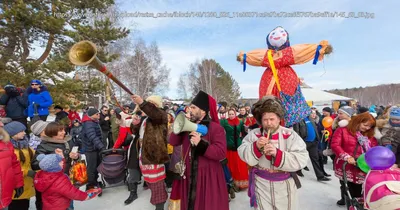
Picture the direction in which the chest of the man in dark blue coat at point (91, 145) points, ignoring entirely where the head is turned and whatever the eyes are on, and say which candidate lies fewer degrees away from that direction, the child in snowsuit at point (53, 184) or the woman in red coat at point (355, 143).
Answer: the woman in red coat

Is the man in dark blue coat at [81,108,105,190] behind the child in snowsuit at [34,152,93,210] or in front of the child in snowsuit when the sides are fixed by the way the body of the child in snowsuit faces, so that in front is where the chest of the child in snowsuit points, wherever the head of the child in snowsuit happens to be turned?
in front

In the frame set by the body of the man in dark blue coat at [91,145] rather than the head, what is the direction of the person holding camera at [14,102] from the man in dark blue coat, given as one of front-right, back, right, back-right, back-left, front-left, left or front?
back-left

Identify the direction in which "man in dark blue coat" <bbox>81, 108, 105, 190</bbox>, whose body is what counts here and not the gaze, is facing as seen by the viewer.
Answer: to the viewer's right

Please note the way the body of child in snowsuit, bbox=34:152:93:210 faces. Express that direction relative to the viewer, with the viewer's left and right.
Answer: facing away from the viewer and to the right of the viewer

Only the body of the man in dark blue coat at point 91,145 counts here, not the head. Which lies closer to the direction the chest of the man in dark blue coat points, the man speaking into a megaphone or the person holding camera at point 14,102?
the man speaking into a megaphone
